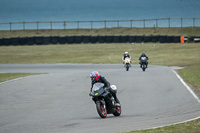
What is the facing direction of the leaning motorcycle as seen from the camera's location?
facing the viewer and to the left of the viewer
